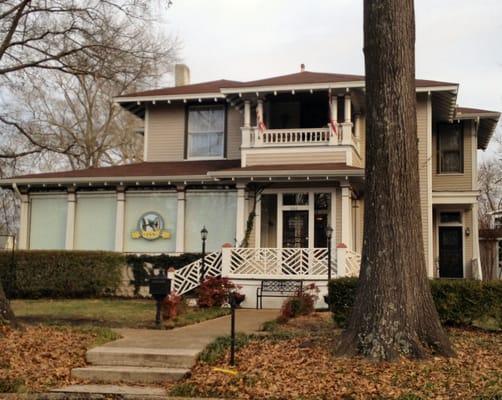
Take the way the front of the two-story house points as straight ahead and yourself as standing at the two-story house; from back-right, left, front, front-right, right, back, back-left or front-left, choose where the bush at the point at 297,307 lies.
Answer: front

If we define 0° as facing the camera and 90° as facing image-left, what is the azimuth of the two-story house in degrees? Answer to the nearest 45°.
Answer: approximately 0°

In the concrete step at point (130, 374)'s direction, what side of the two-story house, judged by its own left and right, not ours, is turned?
front

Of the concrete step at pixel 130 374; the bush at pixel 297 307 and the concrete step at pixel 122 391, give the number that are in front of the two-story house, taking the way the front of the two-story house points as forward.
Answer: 3

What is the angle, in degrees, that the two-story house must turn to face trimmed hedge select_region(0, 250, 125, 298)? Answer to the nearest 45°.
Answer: approximately 90° to its right

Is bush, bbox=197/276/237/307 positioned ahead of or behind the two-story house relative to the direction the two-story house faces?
ahead

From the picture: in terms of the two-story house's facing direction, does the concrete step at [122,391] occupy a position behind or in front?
in front

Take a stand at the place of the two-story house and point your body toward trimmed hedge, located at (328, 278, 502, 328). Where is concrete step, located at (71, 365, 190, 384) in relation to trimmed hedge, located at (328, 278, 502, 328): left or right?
right
